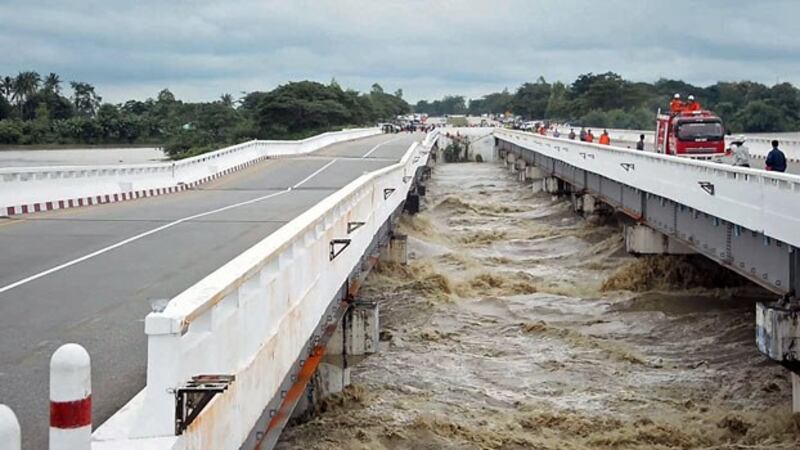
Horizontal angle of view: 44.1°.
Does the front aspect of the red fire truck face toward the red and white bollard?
yes

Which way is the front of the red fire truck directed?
toward the camera

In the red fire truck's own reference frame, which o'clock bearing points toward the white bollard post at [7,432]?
The white bollard post is roughly at 12 o'clock from the red fire truck.

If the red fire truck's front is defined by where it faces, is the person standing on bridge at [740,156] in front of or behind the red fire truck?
in front
